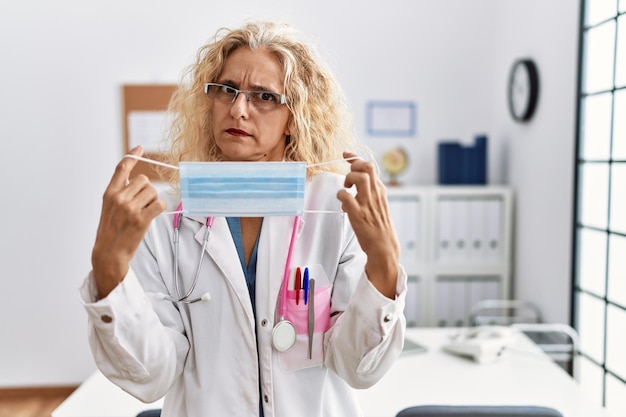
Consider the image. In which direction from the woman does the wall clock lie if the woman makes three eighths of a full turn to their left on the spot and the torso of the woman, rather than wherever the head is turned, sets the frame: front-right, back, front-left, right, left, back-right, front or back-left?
front

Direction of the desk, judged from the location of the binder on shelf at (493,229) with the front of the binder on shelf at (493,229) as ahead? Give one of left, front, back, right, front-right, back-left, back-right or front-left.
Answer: front

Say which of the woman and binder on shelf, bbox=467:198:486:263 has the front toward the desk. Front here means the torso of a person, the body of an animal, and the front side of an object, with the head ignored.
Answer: the binder on shelf

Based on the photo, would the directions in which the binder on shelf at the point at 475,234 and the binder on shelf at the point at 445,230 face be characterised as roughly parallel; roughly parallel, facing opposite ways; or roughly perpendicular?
roughly parallel

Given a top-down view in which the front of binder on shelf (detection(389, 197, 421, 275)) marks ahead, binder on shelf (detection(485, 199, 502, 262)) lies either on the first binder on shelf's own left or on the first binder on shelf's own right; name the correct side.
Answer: on the first binder on shelf's own left

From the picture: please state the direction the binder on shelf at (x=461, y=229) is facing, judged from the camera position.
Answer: facing the viewer

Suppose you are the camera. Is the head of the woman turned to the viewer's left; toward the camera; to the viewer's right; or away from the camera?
toward the camera

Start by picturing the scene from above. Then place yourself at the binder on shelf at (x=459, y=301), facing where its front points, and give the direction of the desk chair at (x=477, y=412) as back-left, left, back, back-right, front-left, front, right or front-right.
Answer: front

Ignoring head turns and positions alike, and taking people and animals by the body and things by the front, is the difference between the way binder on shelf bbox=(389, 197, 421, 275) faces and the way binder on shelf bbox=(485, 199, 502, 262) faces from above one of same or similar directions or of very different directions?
same or similar directions

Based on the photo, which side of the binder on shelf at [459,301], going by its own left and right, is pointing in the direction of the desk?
front

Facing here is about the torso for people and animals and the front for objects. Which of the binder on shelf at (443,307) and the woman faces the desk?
the binder on shelf

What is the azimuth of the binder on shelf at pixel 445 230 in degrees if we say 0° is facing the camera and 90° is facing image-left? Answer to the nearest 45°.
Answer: approximately 0°

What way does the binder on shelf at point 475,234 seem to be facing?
toward the camera
